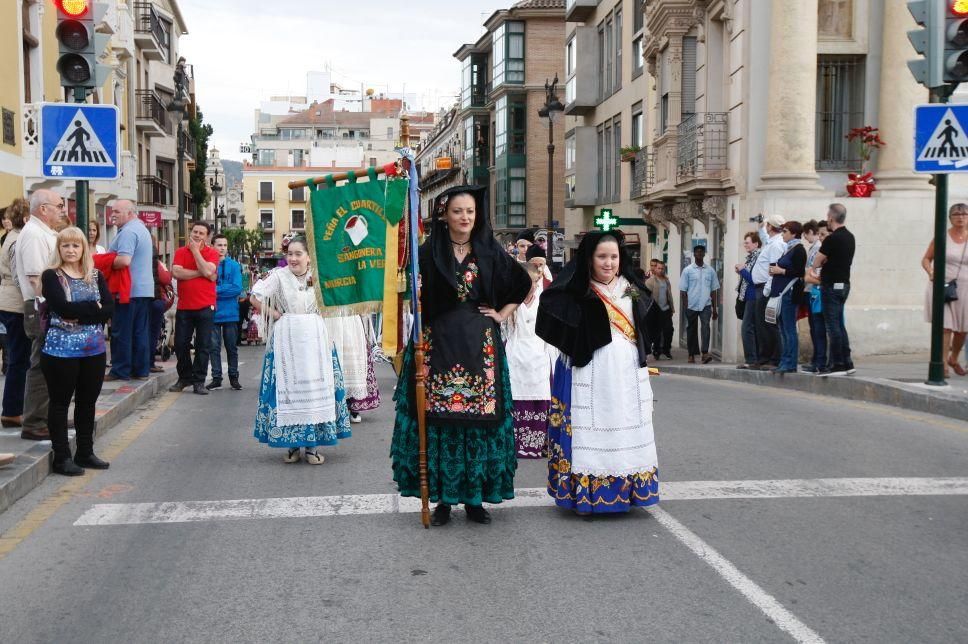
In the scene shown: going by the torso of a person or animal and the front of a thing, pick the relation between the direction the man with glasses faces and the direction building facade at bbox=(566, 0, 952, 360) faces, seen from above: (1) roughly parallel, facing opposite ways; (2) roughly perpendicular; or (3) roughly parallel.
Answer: roughly parallel, facing opposite ways

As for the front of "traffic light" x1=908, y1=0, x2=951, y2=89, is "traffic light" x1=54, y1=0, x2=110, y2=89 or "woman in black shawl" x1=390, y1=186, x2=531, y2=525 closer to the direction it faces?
the traffic light

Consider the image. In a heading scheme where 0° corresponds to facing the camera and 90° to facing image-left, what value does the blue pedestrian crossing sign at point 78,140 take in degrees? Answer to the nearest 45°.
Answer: approximately 0°

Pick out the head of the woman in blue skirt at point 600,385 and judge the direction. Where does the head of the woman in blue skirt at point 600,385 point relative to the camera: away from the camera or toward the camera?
toward the camera

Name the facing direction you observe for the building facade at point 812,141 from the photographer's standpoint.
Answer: facing the viewer and to the left of the viewer

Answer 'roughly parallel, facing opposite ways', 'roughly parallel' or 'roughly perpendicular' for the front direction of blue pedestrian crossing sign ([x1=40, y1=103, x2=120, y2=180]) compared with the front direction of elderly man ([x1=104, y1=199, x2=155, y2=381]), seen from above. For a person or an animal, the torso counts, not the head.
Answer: roughly perpendicular

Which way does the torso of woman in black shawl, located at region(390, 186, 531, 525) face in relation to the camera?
toward the camera

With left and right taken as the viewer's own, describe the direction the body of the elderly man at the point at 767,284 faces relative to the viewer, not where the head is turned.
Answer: facing to the left of the viewer

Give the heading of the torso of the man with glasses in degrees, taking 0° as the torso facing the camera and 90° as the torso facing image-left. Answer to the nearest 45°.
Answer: approximately 270°

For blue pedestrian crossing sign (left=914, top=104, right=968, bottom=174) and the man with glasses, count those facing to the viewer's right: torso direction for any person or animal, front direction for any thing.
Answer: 1

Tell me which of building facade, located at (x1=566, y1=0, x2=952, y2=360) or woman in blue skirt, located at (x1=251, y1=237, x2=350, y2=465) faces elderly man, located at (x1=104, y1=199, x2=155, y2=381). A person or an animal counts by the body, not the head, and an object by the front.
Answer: the building facade

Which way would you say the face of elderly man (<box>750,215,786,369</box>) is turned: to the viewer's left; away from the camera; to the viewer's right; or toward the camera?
to the viewer's left

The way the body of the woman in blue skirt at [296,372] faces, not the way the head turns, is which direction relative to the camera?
toward the camera

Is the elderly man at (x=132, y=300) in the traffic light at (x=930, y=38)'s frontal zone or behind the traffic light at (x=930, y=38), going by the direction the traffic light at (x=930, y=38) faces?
frontal zone

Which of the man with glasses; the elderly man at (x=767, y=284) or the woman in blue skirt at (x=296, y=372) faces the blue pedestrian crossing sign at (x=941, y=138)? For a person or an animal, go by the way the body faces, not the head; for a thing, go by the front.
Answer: the man with glasses
